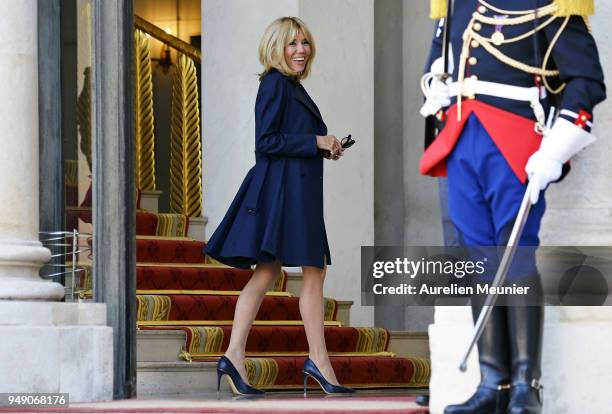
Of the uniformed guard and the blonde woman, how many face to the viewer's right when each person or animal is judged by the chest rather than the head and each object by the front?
1

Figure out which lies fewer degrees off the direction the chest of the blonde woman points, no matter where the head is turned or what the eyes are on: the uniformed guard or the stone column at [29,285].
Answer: the uniformed guard

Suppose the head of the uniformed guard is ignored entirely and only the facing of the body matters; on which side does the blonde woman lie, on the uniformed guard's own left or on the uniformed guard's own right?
on the uniformed guard's own right

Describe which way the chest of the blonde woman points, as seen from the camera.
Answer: to the viewer's right

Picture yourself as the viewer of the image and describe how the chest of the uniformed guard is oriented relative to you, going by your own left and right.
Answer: facing the viewer and to the left of the viewer

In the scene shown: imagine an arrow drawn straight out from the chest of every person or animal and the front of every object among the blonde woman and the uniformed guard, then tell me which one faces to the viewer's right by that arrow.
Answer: the blonde woman
